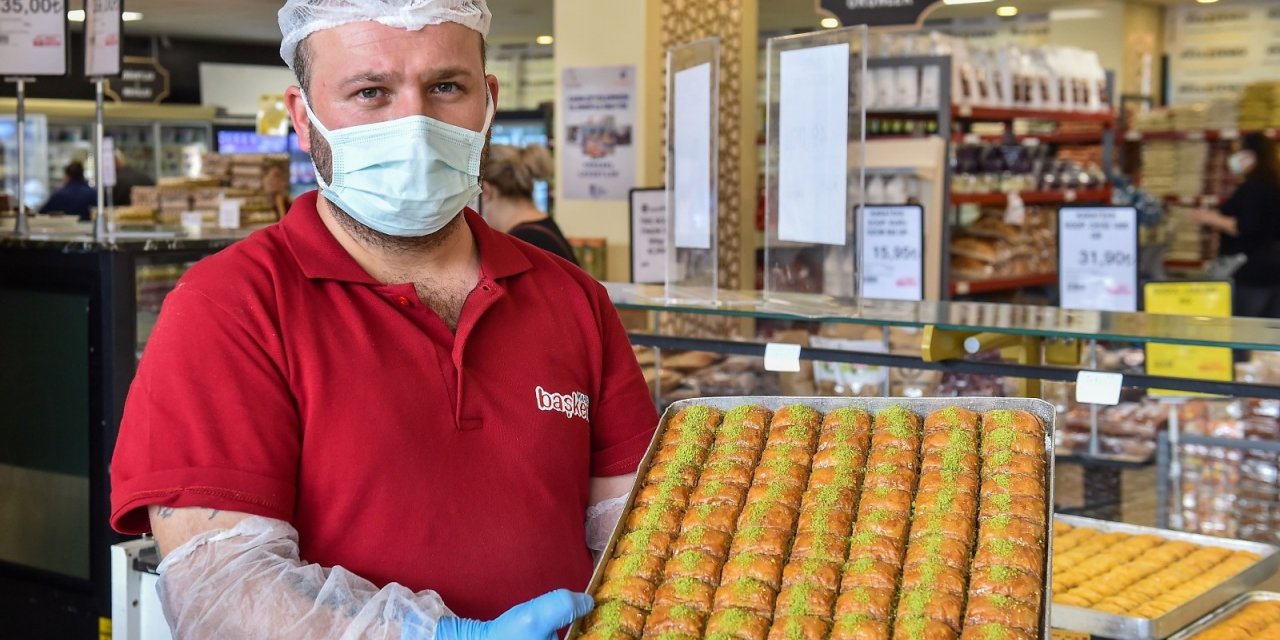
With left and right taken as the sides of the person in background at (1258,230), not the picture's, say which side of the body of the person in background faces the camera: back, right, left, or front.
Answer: left

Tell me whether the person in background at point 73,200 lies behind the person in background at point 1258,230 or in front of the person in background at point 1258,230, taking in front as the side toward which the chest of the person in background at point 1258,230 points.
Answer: in front

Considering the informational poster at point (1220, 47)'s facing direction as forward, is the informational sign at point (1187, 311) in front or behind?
in front

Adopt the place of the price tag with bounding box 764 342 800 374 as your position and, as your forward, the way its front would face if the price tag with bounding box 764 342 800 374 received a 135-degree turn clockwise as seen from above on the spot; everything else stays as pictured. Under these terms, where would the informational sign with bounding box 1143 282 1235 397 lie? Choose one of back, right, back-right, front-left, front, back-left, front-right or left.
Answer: right

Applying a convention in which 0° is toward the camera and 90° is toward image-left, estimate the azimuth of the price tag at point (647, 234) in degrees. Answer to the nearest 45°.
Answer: approximately 0°

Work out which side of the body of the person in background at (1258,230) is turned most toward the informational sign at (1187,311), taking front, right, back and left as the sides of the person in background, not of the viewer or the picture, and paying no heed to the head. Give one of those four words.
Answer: left

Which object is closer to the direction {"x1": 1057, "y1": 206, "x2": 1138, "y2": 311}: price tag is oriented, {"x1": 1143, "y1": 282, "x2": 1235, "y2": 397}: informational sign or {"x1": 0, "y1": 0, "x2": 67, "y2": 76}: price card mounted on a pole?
the informational sign
